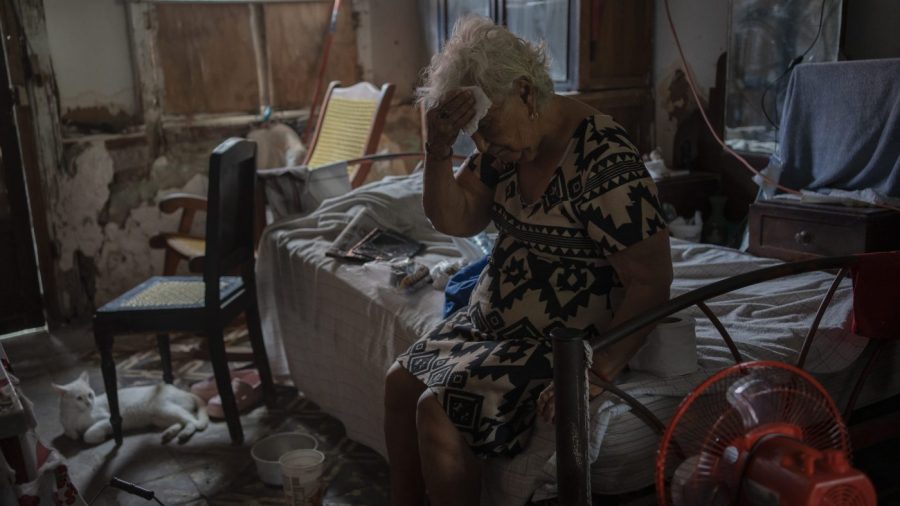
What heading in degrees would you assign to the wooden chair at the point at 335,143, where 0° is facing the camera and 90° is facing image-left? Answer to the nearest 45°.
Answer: approximately 45°

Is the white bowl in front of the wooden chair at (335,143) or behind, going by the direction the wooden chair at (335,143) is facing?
in front

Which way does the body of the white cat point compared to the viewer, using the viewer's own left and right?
facing to the left of the viewer

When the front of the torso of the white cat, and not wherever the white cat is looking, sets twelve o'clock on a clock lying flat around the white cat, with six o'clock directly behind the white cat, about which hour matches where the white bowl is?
The white bowl is roughly at 8 o'clock from the white cat.

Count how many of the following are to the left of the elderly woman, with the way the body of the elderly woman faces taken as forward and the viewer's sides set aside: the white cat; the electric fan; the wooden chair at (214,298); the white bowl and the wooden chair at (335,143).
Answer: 1

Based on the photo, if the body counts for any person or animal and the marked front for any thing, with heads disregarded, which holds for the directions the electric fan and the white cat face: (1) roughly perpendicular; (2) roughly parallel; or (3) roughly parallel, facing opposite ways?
roughly perpendicular

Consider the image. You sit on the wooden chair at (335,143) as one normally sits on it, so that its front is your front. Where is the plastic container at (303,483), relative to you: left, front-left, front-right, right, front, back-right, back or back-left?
front-left

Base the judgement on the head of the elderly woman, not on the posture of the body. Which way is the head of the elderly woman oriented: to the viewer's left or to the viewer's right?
to the viewer's left

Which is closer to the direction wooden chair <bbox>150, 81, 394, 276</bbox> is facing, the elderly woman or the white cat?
the white cat

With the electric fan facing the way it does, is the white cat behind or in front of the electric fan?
in front
